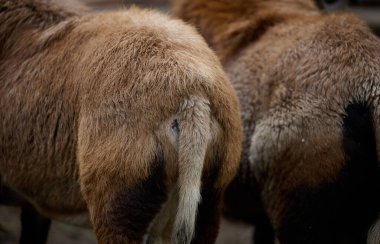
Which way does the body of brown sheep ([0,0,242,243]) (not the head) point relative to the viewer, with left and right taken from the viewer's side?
facing away from the viewer and to the left of the viewer

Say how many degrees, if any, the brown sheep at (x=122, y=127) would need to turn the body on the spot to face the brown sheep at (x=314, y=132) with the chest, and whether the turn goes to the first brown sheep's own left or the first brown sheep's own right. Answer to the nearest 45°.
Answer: approximately 135° to the first brown sheep's own right
